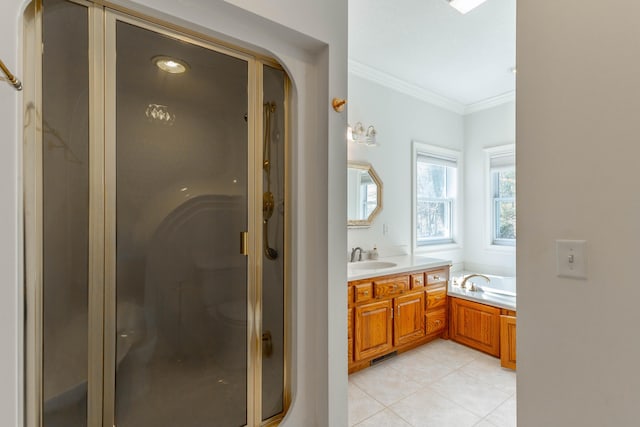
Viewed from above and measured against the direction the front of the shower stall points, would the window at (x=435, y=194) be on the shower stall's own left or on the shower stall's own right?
on the shower stall's own left

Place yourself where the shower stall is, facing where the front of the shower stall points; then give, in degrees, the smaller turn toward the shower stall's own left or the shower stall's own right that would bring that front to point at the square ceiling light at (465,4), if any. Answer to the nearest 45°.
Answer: approximately 45° to the shower stall's own left

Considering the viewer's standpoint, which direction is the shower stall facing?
facing the viewer and to the right of the viewer

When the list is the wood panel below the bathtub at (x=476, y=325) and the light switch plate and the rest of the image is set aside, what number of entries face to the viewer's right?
0

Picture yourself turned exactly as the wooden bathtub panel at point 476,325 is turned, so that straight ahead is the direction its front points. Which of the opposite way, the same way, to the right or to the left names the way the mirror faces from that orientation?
to the left

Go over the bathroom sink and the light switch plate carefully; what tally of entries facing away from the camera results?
0
